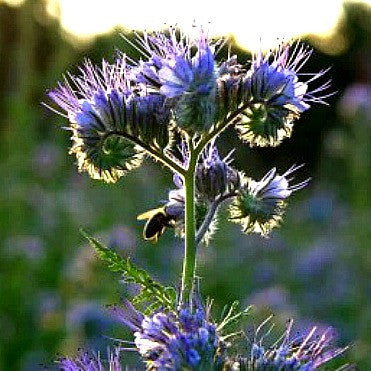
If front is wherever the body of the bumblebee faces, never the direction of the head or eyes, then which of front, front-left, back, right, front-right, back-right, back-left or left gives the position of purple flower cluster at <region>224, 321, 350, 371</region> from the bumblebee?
front-right

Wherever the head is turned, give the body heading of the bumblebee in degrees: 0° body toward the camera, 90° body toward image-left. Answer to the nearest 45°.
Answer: approximately 270°

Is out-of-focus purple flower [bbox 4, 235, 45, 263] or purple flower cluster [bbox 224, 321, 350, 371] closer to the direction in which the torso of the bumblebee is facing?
the purple flower cluster
